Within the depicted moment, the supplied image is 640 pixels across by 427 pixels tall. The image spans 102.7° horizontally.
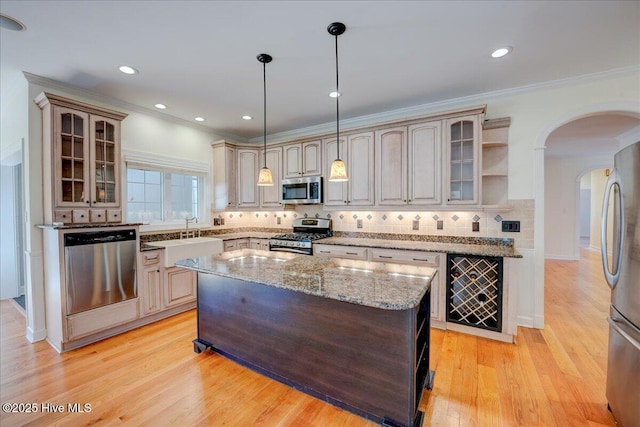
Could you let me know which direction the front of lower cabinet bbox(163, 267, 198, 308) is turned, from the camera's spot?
facing the viewer and to the right of the viewer

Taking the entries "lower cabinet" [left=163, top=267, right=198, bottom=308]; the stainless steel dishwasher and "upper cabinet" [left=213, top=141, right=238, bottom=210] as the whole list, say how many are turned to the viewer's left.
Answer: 0

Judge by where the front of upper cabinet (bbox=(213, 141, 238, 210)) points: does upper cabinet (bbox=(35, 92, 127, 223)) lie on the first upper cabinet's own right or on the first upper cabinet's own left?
on the first upper cabinet's own right

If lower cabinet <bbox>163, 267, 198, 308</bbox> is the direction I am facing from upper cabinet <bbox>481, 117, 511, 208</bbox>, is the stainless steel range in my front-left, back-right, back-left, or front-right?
front-right

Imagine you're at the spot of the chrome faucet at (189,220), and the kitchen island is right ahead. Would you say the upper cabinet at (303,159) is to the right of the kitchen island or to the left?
left

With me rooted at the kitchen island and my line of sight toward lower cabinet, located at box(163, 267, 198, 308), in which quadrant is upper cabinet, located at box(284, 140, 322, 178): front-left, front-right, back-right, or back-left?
front-right

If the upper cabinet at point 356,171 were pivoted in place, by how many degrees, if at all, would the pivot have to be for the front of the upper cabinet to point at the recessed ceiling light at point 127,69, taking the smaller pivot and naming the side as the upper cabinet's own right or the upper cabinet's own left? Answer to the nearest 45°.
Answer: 0° — it already faces it

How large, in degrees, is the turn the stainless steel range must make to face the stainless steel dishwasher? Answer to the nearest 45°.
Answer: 0° — it already faces it

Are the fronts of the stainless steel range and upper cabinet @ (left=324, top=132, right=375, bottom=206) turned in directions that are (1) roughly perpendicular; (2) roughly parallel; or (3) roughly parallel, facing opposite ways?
roughly parallel

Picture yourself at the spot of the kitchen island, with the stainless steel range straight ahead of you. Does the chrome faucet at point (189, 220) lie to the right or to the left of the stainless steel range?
left

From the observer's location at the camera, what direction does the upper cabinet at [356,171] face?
facing the viewer and to the left of the viewer

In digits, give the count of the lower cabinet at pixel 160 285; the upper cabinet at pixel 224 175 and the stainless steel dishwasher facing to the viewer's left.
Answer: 0

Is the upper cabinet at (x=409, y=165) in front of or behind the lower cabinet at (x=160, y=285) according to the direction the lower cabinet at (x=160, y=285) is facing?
in front
